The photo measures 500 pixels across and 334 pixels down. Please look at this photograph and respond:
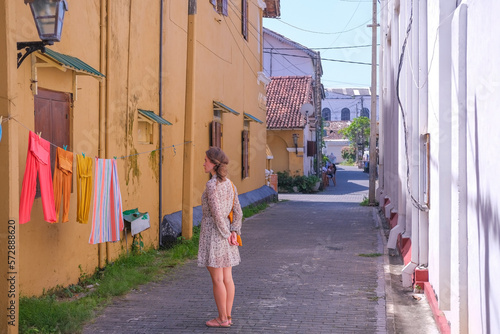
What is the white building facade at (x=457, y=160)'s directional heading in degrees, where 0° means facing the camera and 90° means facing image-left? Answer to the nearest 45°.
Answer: approximately 90°

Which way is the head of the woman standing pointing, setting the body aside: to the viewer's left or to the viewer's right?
to the viewer's left

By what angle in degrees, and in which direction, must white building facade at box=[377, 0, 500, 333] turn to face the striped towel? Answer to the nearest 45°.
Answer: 0° — it already faces it

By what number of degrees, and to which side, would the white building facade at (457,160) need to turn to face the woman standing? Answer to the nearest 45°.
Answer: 0° — it already faces them

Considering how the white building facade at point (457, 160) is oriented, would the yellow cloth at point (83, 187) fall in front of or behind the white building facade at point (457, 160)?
in front

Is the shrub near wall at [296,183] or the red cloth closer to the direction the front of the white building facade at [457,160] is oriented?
the red cloth

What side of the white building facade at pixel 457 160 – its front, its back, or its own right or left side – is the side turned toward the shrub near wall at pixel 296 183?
right

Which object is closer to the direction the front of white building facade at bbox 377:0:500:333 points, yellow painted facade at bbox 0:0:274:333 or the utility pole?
the yellow painted facade

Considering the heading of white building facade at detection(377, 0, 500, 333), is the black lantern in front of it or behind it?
in front

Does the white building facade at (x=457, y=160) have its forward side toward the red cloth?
yes

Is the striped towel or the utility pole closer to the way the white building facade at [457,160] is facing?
the striped towel

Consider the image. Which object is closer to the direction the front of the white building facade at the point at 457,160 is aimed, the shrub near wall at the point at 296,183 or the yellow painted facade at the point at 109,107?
the yellow painted facade
